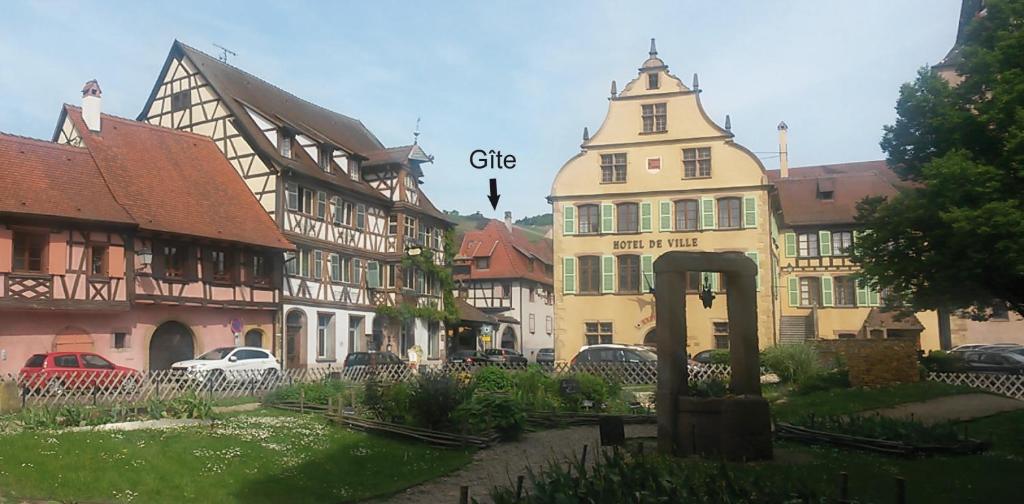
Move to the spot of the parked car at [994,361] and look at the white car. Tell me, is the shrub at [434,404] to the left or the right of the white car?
left

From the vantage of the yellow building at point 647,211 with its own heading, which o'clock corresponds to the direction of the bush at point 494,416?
The bush is roughly at 12 o'clock from the yellow building.

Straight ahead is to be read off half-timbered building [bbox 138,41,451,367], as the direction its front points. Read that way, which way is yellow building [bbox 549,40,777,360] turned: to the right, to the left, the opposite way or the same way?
to the right

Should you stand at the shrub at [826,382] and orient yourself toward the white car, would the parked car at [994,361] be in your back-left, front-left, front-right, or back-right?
back-right

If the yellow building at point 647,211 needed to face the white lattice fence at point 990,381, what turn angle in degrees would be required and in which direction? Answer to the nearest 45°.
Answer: approximately 45° to its left

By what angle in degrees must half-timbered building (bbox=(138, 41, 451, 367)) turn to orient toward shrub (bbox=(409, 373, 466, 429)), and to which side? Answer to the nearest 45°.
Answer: approximately 45° to its right

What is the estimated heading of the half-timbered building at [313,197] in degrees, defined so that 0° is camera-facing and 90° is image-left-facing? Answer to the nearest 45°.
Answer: approximately 315°

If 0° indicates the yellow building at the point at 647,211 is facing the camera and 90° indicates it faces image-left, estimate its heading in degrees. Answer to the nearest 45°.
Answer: approximately 0°

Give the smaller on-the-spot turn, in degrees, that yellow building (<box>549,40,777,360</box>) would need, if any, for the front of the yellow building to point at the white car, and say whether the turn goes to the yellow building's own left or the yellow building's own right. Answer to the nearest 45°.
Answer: approximately 45° to the yellow building's own right
